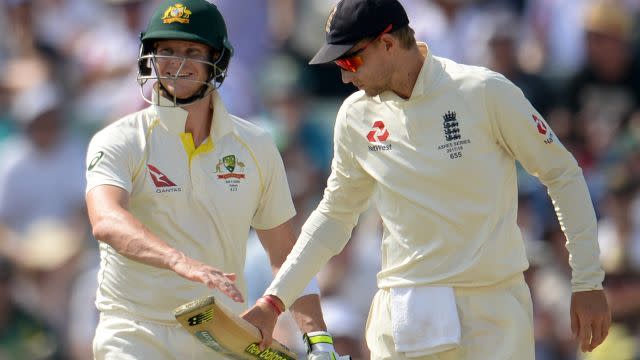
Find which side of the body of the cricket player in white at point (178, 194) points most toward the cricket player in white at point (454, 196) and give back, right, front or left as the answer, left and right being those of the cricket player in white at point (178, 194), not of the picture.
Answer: left

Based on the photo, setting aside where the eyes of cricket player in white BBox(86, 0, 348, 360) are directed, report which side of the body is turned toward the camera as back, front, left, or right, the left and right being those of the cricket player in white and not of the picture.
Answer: front

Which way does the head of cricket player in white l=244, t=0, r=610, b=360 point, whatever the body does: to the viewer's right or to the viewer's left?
to the viewer's left
